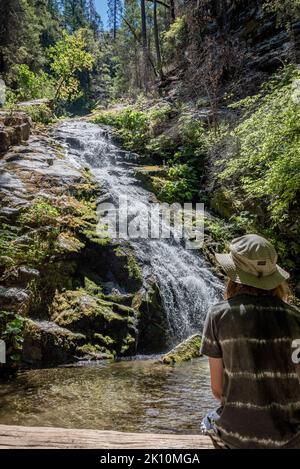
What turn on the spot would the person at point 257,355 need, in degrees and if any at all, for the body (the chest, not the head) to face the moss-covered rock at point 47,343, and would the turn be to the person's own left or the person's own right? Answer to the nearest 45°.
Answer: approximately 45° to the person's own left

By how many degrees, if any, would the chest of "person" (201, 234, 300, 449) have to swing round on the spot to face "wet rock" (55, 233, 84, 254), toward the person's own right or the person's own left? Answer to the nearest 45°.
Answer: approximately 45° to the person's own left

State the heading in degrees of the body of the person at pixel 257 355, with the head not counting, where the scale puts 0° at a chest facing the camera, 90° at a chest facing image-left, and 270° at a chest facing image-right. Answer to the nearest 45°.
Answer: approximately 180°

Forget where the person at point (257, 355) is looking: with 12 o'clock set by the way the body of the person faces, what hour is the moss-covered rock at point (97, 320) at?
The moss-covered rock is roughly at 11 o'clock from the person.

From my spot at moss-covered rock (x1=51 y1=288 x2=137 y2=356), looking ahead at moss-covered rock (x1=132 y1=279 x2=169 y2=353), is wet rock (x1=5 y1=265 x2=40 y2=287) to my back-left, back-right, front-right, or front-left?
back-left

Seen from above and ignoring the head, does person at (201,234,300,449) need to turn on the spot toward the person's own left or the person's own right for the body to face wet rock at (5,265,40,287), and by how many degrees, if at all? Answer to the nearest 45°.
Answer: approximately 45° to the person's own left
